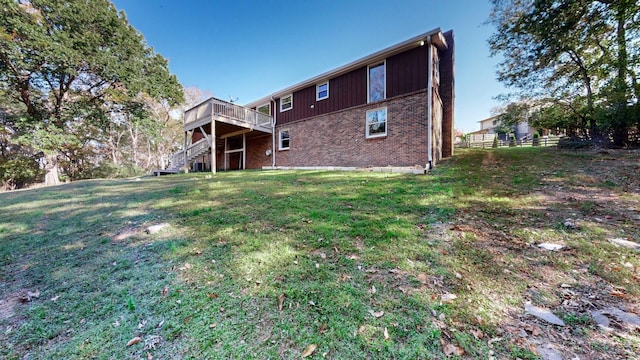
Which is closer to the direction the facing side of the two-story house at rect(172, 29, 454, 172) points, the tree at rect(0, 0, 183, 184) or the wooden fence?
the wooden fence

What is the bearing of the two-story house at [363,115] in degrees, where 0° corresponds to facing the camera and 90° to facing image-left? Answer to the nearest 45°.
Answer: approximately 225°

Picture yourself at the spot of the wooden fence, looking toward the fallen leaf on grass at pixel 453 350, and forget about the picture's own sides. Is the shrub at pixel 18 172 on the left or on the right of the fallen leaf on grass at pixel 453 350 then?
right

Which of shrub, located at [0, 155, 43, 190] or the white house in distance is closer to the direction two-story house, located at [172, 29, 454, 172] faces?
the white house in distance

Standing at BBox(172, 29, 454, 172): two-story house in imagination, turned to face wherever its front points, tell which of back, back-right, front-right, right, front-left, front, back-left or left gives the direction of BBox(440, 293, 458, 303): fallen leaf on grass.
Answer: back-right

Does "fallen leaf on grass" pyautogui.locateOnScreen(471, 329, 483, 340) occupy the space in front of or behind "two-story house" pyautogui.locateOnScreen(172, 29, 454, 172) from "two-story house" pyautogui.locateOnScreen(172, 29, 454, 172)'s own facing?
behind

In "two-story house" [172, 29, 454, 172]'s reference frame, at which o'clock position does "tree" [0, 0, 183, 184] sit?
The tree is roughly at 8 o'clock from the two-story house.

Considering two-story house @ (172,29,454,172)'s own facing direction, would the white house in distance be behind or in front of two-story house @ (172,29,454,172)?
in front

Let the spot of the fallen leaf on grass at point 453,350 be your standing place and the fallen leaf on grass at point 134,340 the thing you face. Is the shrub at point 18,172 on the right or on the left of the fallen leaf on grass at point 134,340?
right

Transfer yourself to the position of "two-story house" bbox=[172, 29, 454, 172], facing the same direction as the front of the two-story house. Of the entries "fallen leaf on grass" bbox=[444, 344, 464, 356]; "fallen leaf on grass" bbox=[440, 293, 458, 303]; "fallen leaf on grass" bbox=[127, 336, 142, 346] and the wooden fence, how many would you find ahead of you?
1

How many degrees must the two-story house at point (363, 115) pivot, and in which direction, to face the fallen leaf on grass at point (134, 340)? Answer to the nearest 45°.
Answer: approximately 135° to its right
